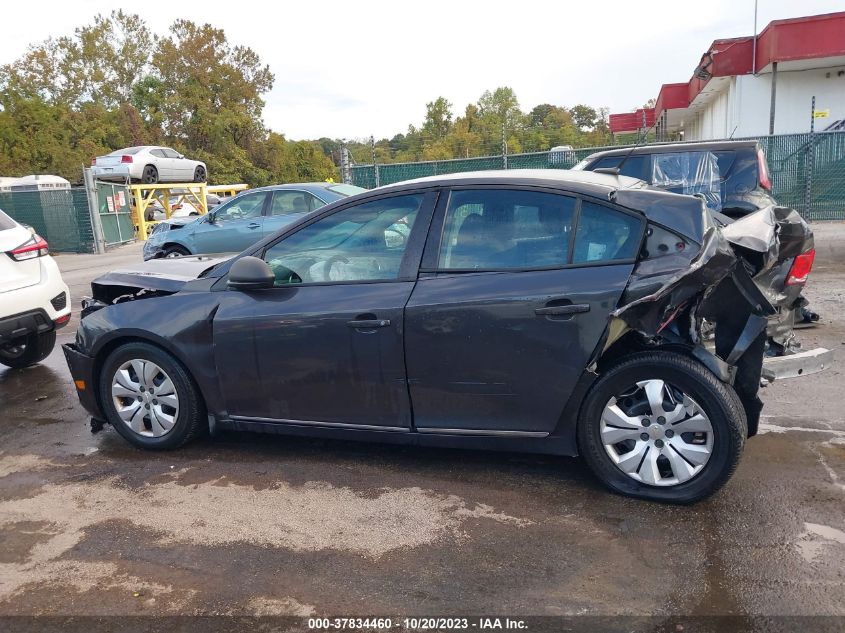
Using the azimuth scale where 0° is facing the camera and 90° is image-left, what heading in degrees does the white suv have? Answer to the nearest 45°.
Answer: approximately 135°

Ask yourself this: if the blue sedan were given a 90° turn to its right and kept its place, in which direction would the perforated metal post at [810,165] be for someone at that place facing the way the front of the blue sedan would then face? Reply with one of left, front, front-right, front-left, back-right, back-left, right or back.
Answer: right

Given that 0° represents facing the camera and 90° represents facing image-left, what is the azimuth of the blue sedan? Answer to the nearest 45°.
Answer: approximately 90°

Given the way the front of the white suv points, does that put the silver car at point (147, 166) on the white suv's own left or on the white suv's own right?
on the white suv's own right

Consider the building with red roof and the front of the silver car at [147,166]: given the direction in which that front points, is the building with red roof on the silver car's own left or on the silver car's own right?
on the silver car's own right

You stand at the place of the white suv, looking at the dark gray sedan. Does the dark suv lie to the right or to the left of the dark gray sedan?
left

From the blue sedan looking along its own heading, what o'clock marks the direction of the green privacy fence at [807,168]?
The green privacy fence is roughly at 6 o'clock from the blue sedan.

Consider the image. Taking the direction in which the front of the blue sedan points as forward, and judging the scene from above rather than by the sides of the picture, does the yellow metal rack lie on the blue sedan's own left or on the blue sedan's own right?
on the blue sedan's own right

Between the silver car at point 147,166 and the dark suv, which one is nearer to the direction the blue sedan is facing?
the silver car
